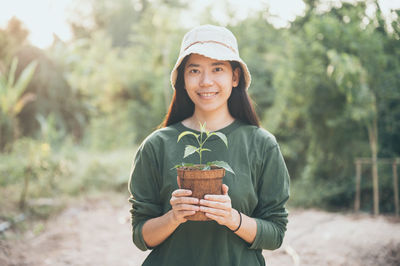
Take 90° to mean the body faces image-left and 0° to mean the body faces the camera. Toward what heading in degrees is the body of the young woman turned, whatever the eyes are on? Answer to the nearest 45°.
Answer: approximately 0°

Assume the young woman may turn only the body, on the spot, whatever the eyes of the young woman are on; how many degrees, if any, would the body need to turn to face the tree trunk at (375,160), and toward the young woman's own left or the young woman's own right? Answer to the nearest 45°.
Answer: approximately 135° to the young woman's own left

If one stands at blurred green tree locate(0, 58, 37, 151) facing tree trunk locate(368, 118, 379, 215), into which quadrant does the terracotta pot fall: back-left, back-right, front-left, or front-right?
front-right

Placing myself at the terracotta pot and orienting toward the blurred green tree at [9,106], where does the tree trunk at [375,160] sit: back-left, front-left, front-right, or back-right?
front-right

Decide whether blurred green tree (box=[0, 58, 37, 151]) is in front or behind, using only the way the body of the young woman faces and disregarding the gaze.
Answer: behind

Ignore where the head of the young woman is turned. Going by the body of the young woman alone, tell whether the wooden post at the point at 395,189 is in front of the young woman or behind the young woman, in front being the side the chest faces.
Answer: behind

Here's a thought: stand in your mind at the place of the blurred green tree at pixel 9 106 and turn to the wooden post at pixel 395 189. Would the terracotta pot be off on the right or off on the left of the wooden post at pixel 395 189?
right

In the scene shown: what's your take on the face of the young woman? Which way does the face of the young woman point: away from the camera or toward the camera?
toward the camera
